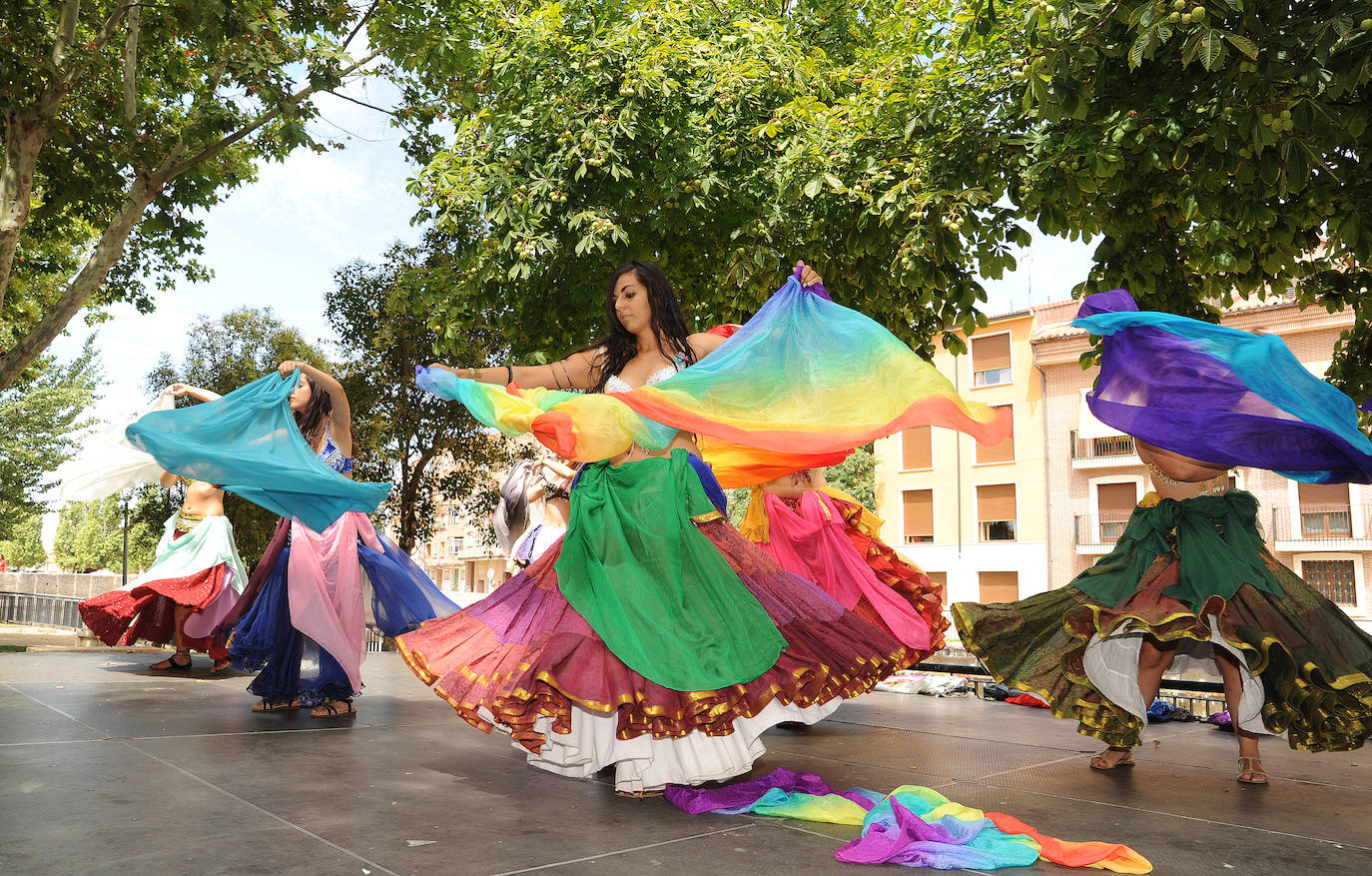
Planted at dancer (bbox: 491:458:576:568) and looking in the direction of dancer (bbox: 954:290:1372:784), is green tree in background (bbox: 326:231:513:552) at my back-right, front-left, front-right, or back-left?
back-left

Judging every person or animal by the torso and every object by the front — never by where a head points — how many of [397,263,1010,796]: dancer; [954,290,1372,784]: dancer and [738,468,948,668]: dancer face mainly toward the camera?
3

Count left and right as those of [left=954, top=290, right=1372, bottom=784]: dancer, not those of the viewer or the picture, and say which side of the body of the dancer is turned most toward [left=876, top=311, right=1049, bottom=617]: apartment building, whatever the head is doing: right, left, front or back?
back

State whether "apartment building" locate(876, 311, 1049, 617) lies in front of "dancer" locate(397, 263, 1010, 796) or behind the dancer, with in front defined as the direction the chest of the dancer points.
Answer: behind

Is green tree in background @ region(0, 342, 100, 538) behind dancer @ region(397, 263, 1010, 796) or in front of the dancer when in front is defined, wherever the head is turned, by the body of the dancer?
behind

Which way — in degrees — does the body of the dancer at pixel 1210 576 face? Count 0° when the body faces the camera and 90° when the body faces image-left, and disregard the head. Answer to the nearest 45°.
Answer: approximately 0°

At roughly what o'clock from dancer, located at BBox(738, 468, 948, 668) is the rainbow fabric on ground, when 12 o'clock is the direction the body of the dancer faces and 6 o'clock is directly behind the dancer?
The rainbow fabric on ground is roughly at 12 o'clock from the dancer.

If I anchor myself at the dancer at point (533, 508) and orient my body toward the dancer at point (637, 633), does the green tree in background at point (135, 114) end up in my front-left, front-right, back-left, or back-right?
back-right

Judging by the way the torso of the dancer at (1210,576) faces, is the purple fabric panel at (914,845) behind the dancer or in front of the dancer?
in front

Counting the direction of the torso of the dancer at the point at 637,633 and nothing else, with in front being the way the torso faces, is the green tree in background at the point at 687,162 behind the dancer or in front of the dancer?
behind
